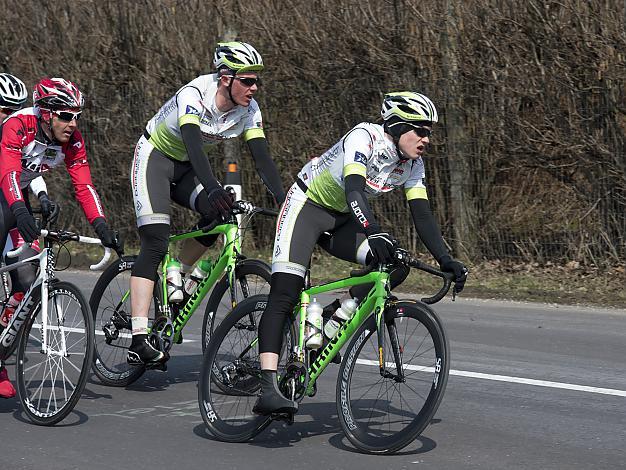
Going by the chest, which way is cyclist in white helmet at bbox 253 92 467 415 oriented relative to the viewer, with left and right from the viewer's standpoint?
facing the viewer and to the right of the viewer

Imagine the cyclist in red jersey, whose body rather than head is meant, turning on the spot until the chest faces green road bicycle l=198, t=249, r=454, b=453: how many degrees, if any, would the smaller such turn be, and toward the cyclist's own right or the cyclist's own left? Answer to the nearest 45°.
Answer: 0° — they already face it

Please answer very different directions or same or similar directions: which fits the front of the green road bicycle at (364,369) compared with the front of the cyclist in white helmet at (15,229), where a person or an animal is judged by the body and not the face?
same or similar directions

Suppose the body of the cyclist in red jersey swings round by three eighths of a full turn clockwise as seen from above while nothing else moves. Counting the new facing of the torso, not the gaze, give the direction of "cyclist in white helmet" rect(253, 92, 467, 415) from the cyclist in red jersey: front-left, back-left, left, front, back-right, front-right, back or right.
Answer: back-left

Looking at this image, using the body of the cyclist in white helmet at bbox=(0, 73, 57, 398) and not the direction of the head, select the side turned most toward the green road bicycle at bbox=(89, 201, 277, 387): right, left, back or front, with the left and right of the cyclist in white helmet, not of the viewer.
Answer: front

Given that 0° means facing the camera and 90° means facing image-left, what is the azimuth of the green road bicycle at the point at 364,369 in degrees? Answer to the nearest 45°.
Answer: approximately 315°

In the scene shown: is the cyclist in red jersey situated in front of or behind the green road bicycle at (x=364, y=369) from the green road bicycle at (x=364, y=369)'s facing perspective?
behind

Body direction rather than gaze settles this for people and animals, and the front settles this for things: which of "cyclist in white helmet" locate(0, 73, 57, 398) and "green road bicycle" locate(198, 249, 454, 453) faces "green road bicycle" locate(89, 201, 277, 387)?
the cyclist in white helmet

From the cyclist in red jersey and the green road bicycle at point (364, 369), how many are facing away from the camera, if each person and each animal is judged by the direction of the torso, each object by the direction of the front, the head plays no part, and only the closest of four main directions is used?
0

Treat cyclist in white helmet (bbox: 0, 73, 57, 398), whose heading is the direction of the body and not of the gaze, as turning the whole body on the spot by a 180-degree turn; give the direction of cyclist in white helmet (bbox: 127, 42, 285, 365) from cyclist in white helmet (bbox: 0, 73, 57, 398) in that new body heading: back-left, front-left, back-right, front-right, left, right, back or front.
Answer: back

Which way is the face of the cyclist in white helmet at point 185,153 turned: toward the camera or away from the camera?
toward the camera

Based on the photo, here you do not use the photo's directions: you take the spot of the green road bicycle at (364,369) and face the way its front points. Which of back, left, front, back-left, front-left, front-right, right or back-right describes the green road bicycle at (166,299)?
back

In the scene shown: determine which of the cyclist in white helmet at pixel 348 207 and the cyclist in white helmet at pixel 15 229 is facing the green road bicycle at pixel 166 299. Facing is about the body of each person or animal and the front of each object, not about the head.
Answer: the cyclist in white helmet at pixel 15 229

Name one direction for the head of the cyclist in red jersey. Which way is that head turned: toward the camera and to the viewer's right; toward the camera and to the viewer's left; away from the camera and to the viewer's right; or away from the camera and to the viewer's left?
toward the camera and to the viewer's right

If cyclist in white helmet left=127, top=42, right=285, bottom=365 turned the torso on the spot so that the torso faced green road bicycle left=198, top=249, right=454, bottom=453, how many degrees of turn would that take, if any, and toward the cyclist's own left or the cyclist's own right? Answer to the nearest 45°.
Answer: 0° — they already face it

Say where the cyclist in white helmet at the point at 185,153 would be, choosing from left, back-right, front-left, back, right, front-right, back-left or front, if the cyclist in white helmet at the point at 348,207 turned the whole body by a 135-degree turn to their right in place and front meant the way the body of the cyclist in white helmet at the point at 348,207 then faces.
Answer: front-right
